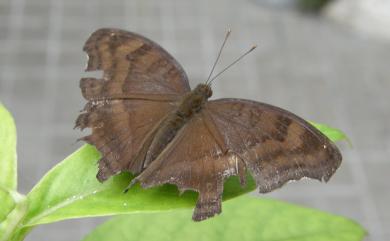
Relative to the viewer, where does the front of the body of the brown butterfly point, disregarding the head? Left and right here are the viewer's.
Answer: facing away from the viewer and to the right of the viewer
